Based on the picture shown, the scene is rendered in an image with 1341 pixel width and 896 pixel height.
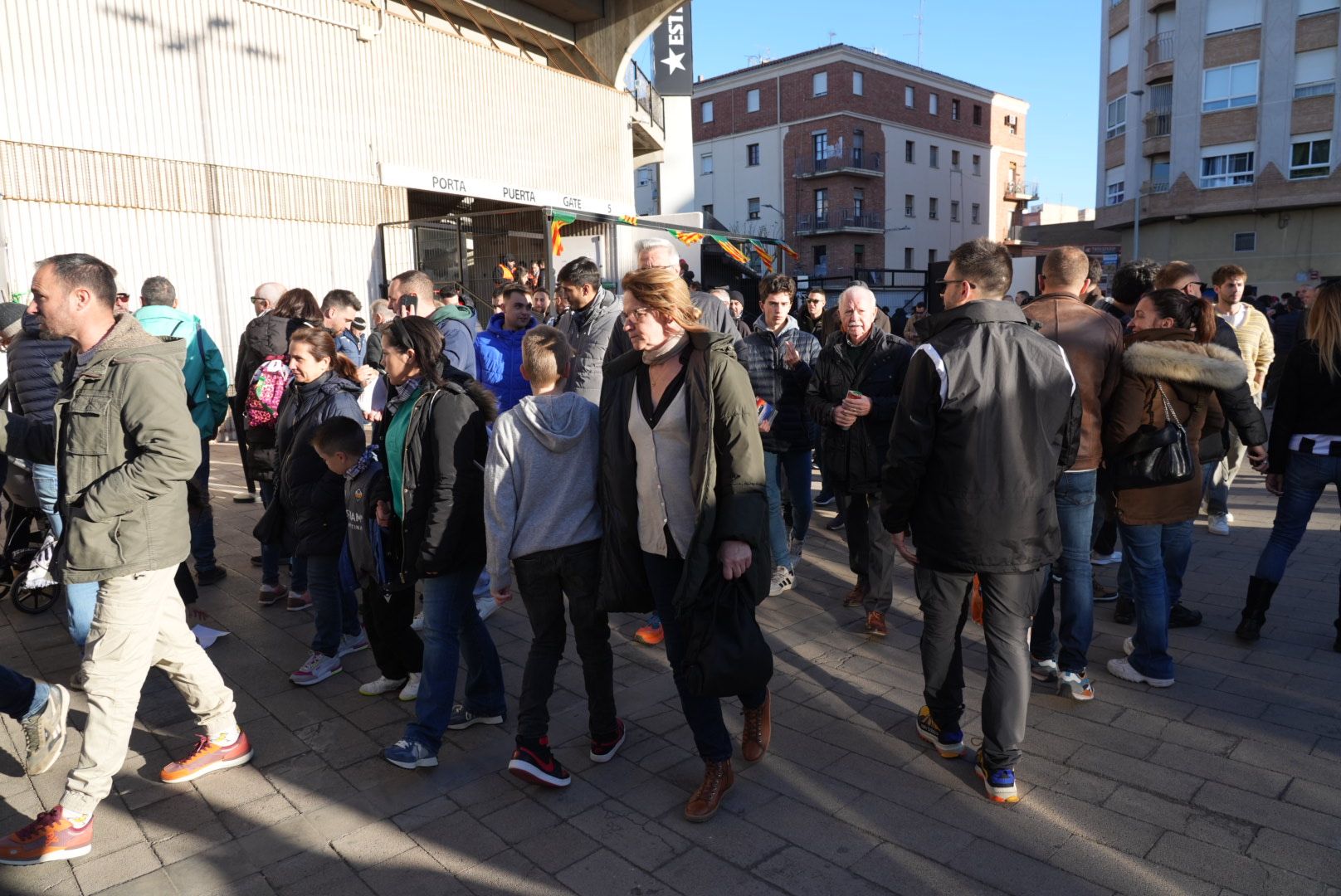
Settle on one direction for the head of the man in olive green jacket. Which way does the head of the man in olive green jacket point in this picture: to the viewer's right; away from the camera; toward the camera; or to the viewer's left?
to the viewer's left

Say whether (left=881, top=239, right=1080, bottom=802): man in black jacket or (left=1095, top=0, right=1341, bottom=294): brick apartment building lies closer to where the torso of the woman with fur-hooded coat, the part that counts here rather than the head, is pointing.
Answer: the brick apartment building

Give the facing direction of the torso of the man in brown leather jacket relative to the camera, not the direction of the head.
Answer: away from the camera

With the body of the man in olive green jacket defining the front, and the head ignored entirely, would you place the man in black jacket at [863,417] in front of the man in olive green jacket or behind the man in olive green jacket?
behind

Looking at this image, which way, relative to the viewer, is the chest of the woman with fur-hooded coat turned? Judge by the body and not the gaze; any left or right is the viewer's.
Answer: facing away from the viewer and to the left of the viewer

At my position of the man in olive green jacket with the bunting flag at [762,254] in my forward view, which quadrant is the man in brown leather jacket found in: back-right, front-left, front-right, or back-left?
front-right

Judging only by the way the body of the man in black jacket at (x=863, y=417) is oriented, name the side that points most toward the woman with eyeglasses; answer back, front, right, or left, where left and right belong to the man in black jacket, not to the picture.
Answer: front

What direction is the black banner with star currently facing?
toward the camera

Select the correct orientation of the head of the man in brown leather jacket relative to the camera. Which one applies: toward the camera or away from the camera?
away from the camera

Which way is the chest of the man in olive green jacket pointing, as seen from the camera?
to the viewer's left

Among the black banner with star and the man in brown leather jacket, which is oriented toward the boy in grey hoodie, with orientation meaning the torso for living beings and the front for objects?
the black banner with star

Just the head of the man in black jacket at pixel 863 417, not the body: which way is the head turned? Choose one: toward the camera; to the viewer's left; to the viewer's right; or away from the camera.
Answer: toward the camera
